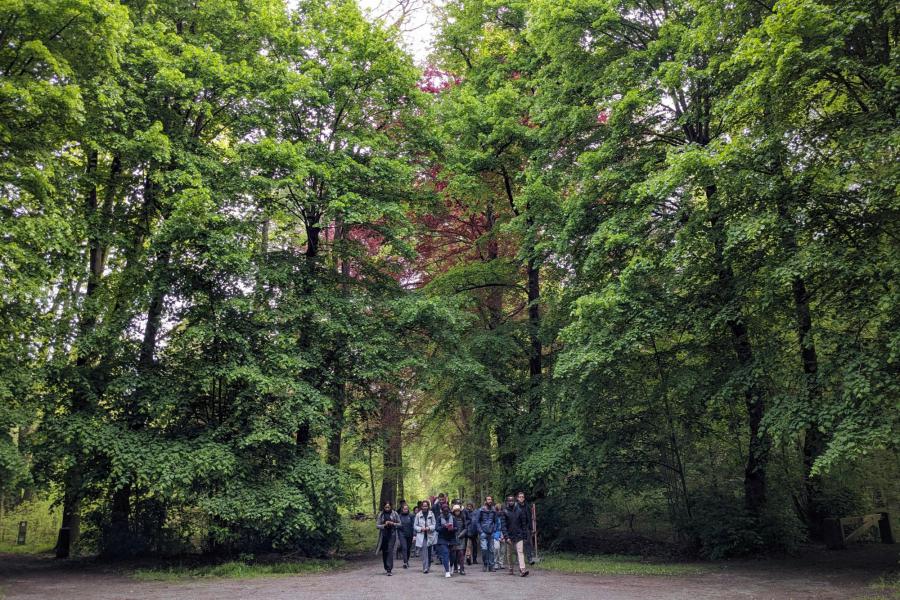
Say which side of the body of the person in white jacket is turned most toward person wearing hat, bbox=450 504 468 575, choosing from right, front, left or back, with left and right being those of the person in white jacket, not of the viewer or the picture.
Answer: left

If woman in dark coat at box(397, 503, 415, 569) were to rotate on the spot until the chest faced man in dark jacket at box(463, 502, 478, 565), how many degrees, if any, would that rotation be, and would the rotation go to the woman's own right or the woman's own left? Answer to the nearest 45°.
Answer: approximately 135° to the woman's own left

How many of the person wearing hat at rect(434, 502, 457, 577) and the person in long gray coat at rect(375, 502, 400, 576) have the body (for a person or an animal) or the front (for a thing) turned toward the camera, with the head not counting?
2

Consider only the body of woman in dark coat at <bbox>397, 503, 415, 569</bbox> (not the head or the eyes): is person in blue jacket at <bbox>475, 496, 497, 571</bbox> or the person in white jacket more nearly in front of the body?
the person in white jacket

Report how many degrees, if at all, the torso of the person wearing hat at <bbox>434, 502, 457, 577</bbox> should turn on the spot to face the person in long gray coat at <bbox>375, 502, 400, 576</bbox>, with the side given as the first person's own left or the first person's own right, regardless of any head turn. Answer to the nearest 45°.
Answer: approximately 90° to the first person's own right

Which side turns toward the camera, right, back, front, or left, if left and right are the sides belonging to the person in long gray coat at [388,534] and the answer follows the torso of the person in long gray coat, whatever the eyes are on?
front

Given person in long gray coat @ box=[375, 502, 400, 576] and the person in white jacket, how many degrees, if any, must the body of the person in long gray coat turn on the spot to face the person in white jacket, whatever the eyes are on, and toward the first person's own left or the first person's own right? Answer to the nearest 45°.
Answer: approximately 90° to the first person's own left

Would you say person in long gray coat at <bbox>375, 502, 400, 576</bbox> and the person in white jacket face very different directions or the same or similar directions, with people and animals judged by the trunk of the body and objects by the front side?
same or similar directions

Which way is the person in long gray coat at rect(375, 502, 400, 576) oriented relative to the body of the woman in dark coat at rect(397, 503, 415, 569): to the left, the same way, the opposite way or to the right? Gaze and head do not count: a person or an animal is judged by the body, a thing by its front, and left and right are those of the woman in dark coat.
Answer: the same way

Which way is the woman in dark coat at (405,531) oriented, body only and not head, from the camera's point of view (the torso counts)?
toward the camera

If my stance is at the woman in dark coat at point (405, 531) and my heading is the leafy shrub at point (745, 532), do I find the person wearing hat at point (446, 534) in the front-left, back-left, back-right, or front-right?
front-right

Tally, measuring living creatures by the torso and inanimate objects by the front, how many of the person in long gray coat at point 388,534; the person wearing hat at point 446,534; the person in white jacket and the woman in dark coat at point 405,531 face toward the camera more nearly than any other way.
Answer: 4

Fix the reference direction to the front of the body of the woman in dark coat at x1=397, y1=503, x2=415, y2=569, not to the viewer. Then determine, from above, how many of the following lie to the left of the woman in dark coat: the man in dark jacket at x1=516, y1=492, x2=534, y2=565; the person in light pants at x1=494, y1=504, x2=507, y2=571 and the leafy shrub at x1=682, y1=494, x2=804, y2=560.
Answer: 3

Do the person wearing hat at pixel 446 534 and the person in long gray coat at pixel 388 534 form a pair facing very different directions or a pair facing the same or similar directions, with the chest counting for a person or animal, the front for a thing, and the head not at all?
same or similar directions

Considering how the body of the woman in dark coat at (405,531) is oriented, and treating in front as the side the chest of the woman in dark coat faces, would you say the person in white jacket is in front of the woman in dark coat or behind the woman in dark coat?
in front

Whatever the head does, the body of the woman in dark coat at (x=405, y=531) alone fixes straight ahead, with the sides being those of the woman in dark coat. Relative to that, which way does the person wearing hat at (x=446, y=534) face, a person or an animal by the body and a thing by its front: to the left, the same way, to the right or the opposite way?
the same way

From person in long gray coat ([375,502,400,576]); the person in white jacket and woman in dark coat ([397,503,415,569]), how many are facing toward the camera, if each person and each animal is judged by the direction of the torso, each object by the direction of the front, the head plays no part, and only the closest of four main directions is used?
3

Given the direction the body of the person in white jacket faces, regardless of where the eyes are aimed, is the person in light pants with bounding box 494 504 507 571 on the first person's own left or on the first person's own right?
on the first person's own left

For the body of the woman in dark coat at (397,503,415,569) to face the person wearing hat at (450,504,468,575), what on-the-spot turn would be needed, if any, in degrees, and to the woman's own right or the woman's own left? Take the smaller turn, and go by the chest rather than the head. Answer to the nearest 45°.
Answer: approximately 45° to the woman's own left
